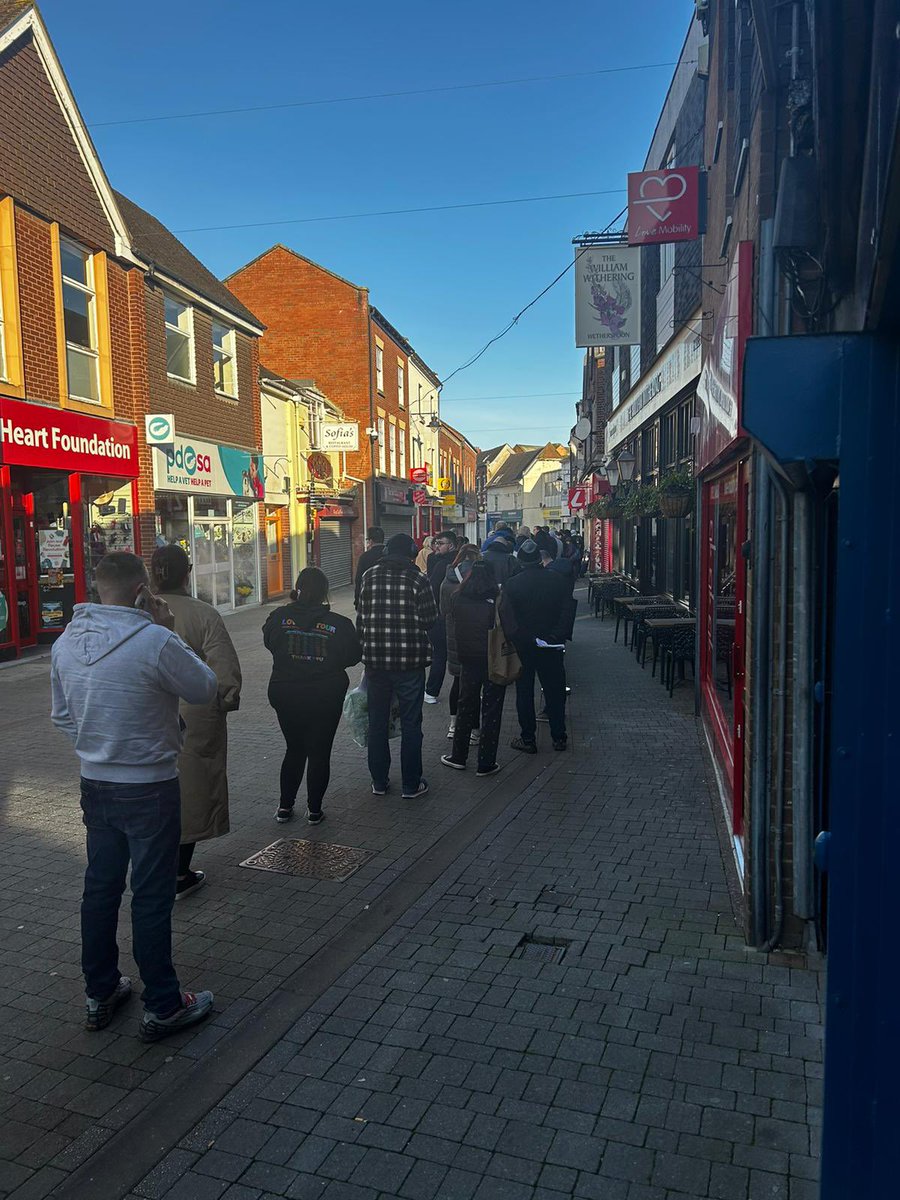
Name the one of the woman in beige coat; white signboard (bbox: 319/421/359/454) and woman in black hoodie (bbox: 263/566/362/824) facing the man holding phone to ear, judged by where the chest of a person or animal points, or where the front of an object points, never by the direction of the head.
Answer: the white signboard

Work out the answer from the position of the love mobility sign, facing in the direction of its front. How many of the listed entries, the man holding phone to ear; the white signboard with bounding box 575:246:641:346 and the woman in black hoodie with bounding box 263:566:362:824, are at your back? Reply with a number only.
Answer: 1

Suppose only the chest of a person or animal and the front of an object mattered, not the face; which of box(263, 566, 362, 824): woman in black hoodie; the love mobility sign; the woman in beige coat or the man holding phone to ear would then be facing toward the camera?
the love mobility sign

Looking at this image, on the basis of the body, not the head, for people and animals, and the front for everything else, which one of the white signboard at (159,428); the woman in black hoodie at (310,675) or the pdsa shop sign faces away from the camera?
the woman in black hoodie

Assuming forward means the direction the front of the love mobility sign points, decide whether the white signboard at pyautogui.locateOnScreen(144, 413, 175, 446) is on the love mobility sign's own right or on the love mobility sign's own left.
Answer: on the love mobility sign's own right

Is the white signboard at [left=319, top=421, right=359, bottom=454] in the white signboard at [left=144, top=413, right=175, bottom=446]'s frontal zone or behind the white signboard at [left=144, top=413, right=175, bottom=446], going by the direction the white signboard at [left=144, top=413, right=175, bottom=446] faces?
behind

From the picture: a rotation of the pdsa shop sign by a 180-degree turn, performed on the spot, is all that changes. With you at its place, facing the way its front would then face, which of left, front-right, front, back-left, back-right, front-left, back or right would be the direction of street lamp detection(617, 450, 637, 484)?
back-right

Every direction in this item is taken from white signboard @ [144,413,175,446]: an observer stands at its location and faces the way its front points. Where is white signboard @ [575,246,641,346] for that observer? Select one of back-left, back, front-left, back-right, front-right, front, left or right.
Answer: front-left

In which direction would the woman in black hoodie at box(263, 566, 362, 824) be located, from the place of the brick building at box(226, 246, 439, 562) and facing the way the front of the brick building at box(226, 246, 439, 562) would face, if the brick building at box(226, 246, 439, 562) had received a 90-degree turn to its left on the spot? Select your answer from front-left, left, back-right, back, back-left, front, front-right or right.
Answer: back-right

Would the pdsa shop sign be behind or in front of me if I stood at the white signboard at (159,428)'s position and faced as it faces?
behind

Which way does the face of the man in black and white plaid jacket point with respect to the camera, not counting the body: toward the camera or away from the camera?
away from the camera

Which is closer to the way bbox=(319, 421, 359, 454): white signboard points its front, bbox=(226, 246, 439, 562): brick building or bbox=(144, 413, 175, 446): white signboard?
the white signboard

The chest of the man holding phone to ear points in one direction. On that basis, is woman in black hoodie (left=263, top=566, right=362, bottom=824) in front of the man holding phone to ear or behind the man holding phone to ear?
in front

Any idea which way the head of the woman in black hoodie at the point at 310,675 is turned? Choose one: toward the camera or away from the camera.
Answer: away from the camera
